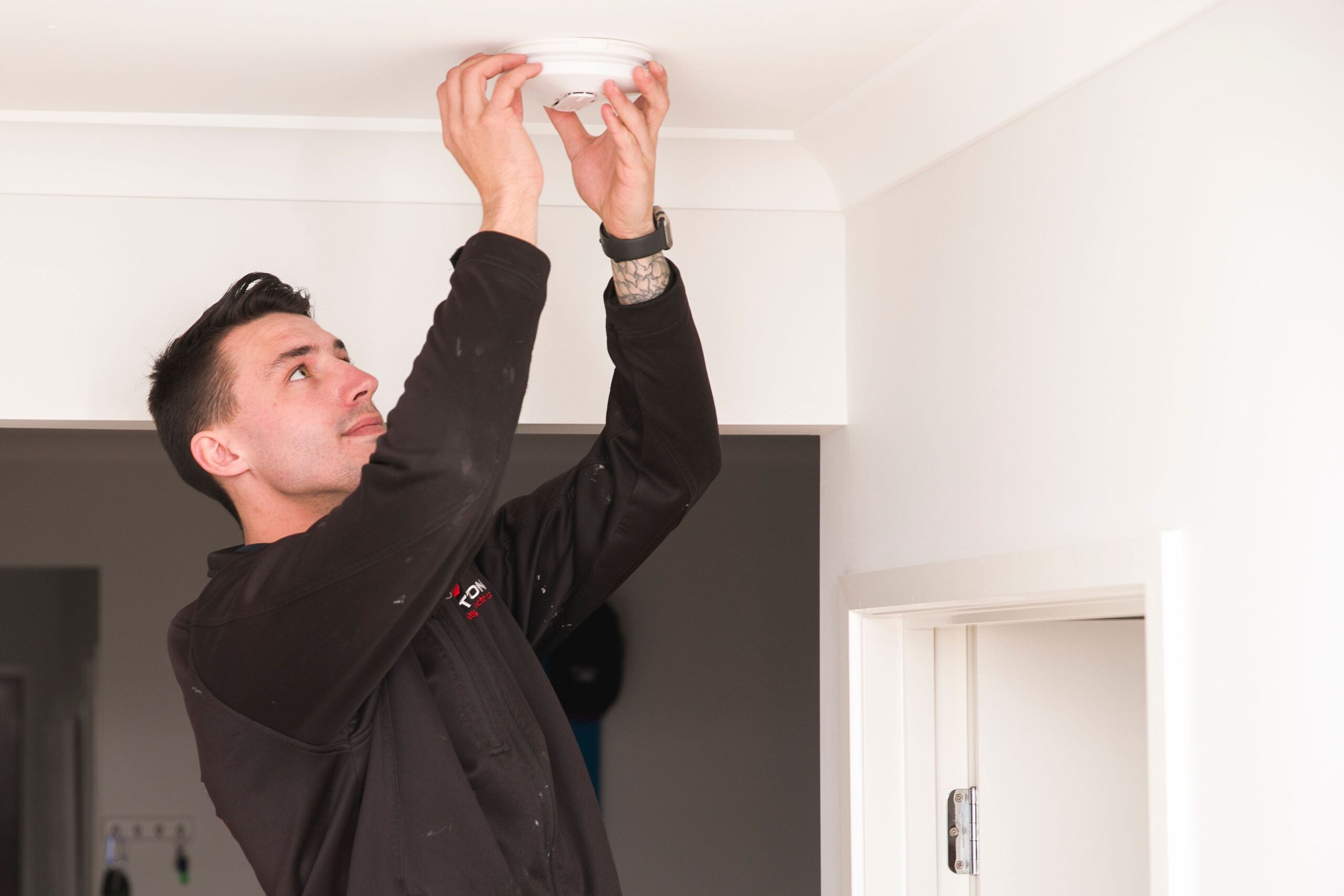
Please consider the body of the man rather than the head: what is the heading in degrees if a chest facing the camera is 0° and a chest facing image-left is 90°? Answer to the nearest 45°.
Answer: approximately 315°

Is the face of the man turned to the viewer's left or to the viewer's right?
to the viewer's right
